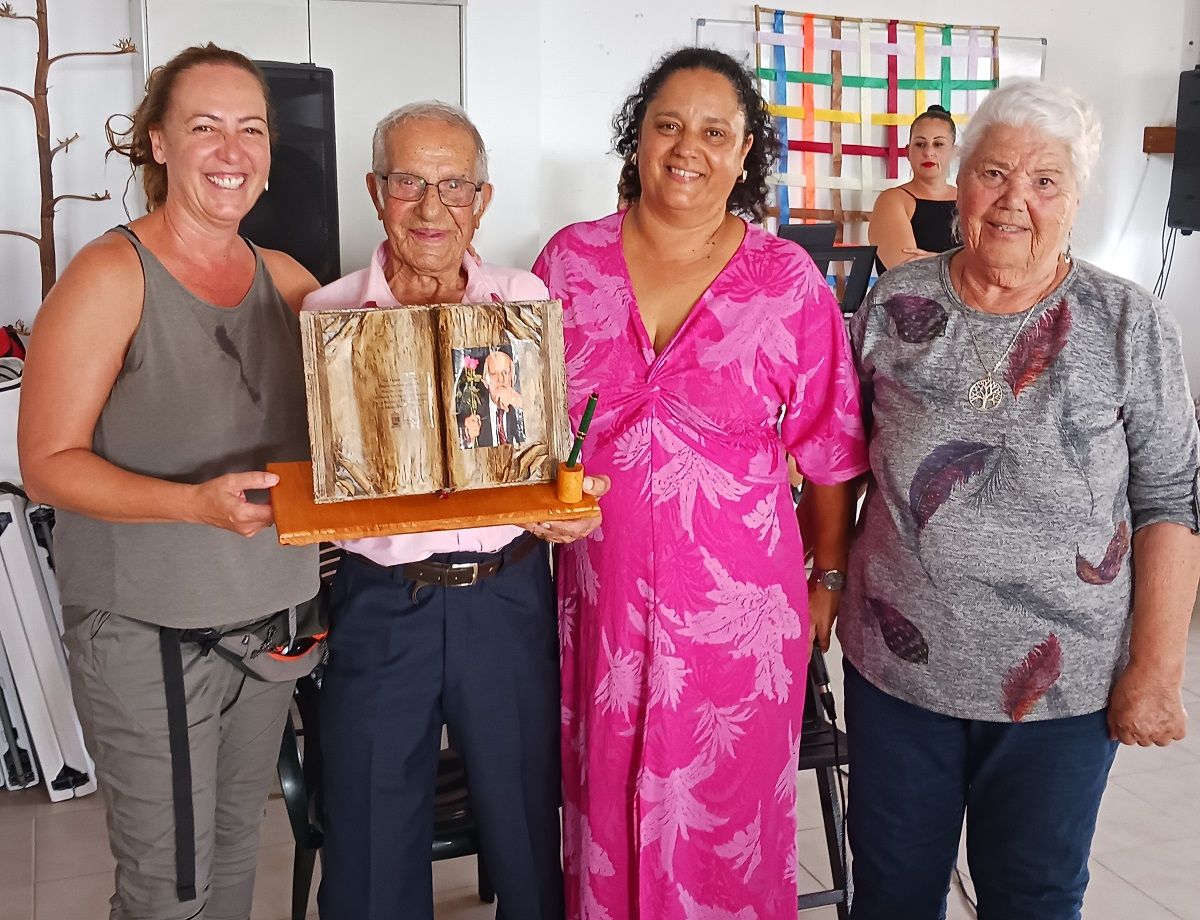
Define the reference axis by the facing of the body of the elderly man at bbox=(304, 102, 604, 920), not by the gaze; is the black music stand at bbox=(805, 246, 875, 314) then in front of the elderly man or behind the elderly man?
behind

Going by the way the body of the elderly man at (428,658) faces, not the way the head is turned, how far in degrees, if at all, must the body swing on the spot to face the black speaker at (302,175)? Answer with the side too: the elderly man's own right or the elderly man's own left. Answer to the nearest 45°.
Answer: approximately 180°

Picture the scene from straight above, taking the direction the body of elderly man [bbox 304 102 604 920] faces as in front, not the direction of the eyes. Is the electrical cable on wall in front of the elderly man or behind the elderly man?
behind

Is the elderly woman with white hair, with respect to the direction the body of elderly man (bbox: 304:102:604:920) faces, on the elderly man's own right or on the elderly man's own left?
on the elderly man's own left

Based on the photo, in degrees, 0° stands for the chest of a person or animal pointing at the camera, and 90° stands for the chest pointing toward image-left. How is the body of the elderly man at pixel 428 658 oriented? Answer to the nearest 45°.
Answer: approximately 0°
